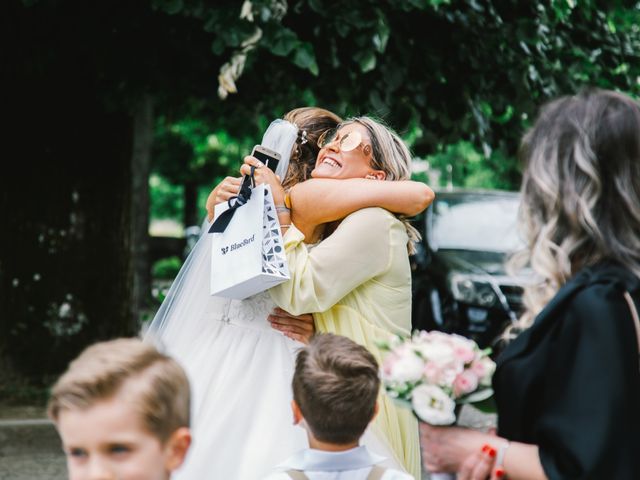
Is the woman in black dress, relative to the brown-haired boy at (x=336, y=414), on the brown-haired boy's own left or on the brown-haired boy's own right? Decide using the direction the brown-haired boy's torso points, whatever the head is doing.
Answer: on the brown-haired boy's own right

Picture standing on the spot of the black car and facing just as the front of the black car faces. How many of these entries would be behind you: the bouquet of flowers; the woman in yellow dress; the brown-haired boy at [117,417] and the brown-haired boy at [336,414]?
0

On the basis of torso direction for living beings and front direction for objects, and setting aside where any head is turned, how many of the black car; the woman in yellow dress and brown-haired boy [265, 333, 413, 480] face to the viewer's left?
1

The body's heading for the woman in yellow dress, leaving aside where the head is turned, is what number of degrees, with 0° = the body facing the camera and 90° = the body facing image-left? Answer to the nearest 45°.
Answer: approximately 90°

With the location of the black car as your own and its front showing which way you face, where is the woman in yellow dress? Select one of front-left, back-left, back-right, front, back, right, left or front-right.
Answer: front-right

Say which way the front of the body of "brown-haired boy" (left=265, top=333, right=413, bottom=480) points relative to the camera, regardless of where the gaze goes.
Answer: away from the camera

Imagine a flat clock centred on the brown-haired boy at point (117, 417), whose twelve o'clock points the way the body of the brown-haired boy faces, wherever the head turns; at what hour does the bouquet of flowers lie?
The bouquet of flowers is roughly at 8 o'clock from the brown-haired boy.

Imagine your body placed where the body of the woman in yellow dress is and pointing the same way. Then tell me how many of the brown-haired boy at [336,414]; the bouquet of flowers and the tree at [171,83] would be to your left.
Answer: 2

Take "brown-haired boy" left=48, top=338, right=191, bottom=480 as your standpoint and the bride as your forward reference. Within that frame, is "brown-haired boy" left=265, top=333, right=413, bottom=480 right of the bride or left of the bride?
right

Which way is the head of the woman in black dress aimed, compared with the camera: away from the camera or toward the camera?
away from the camera

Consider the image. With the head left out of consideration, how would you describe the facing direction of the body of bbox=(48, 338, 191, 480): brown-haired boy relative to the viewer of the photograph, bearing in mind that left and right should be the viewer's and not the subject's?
facing the viewer and to the left of the viewer

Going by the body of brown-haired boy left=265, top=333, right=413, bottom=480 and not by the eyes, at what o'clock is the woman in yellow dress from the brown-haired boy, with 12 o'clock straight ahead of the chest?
The woman in yellow dress is roughly at 12 o'clock from the brown-haired boy.

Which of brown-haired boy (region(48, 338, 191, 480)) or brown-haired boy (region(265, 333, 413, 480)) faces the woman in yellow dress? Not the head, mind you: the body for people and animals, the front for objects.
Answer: brown-haired boy (region(265, 333, 413, 480))

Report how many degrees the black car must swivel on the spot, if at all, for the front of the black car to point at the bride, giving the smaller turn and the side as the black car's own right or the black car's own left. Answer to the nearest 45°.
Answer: approximately 45° to the black car's own right

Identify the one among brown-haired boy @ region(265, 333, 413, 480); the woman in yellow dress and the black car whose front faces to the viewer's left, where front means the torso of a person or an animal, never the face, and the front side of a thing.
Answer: the woman in yellow dress

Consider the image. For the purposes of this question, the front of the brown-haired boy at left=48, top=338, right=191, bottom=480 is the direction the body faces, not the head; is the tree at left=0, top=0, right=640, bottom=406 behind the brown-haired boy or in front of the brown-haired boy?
behind

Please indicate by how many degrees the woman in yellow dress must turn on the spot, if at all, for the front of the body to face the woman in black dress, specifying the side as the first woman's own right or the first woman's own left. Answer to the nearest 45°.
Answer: approximately 135° to the first woman's own left
